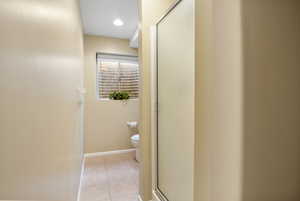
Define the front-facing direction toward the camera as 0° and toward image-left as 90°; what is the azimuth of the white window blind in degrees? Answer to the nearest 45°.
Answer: approximately 0°

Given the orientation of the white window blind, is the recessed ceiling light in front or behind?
in front
